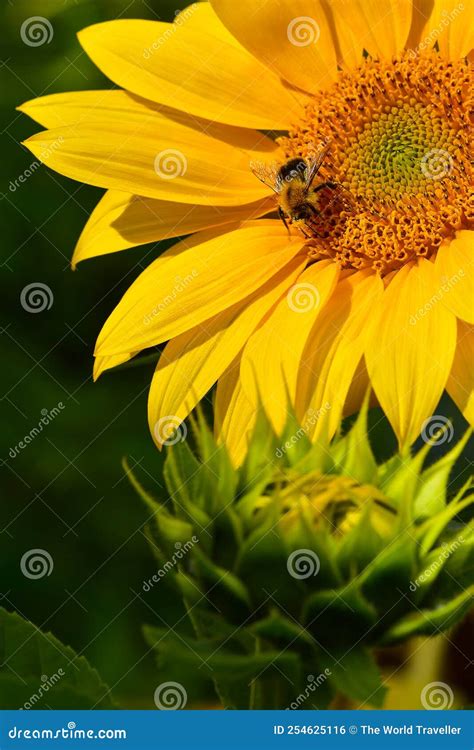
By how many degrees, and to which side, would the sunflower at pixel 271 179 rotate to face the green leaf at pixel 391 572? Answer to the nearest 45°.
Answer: approximately 45° to its left

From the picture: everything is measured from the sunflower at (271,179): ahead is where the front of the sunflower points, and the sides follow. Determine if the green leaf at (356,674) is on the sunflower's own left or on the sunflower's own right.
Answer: on the sunflower's own left

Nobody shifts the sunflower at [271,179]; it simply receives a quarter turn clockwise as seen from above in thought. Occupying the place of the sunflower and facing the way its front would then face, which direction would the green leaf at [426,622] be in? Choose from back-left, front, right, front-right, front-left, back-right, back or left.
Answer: back-left
